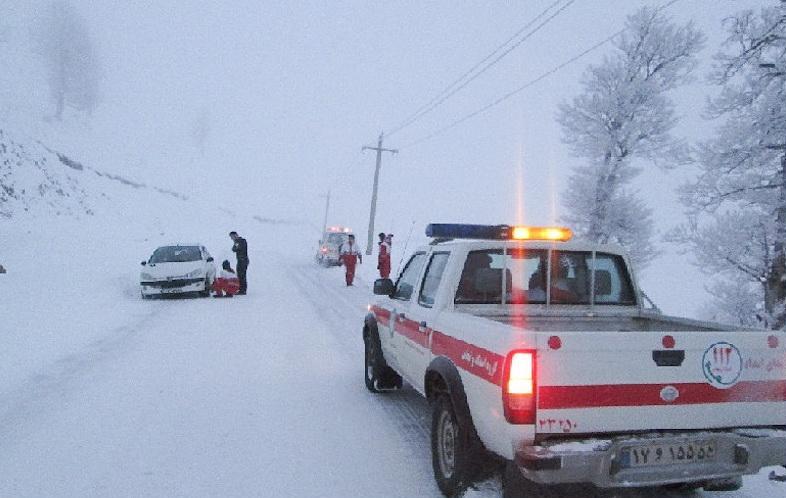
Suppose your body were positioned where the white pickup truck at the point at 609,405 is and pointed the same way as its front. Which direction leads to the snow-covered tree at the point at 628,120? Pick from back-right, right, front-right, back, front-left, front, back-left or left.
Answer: front-right

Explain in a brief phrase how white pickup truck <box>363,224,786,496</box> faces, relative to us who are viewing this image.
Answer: facing away from the viewer and to the left of the viewer

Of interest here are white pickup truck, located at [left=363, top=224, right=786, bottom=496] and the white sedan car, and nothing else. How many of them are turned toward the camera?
1

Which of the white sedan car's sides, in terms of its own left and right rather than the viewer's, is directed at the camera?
front

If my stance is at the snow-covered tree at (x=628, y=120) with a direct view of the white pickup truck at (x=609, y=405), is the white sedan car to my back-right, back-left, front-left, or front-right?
front-right

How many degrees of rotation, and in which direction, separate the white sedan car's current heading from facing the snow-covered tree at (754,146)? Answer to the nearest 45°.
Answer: approximately 45° to its left

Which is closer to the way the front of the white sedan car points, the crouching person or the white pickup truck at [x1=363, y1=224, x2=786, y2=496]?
the white pickup truck

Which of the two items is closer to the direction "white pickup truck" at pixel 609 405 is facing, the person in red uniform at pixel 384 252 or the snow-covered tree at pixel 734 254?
the person in red uniform
